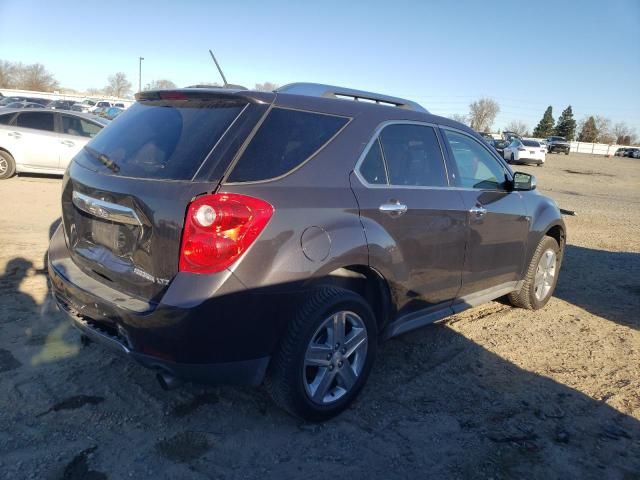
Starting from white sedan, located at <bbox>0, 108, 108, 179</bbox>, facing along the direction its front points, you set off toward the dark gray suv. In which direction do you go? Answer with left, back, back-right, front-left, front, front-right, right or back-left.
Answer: right

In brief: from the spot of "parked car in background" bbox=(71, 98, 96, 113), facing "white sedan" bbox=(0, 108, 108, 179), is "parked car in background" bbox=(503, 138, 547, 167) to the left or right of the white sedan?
left

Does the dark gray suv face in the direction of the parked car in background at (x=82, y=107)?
no

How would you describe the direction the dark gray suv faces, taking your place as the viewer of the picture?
facing away from the viewer and to the right of the viewer

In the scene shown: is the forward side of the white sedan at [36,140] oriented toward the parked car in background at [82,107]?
no

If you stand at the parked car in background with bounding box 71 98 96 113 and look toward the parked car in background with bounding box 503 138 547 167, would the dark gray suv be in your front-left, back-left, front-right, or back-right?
front-right

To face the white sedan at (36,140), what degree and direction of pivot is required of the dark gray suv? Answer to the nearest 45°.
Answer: approximately 90° to its left
